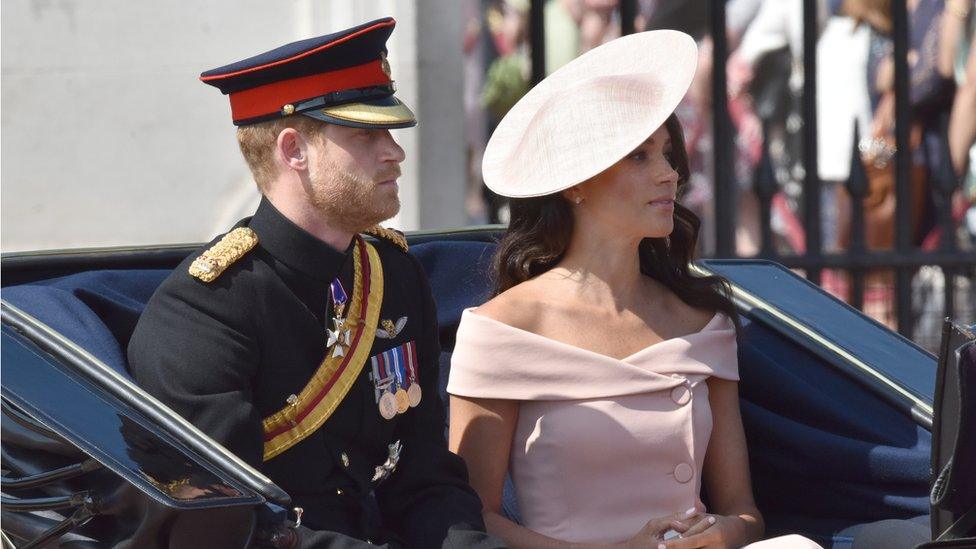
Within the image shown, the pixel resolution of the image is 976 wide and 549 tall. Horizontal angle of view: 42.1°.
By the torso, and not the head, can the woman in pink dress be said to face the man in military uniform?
no

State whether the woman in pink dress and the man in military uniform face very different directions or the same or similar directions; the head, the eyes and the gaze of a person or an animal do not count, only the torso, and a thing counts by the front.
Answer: same or similar directions

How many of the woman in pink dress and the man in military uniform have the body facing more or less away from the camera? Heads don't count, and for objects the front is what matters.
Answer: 0

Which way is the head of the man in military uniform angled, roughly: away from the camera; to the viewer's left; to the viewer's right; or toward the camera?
to the viewer's right

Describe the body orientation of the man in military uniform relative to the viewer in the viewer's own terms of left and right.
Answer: facing the viewer and to the right of the viewer
